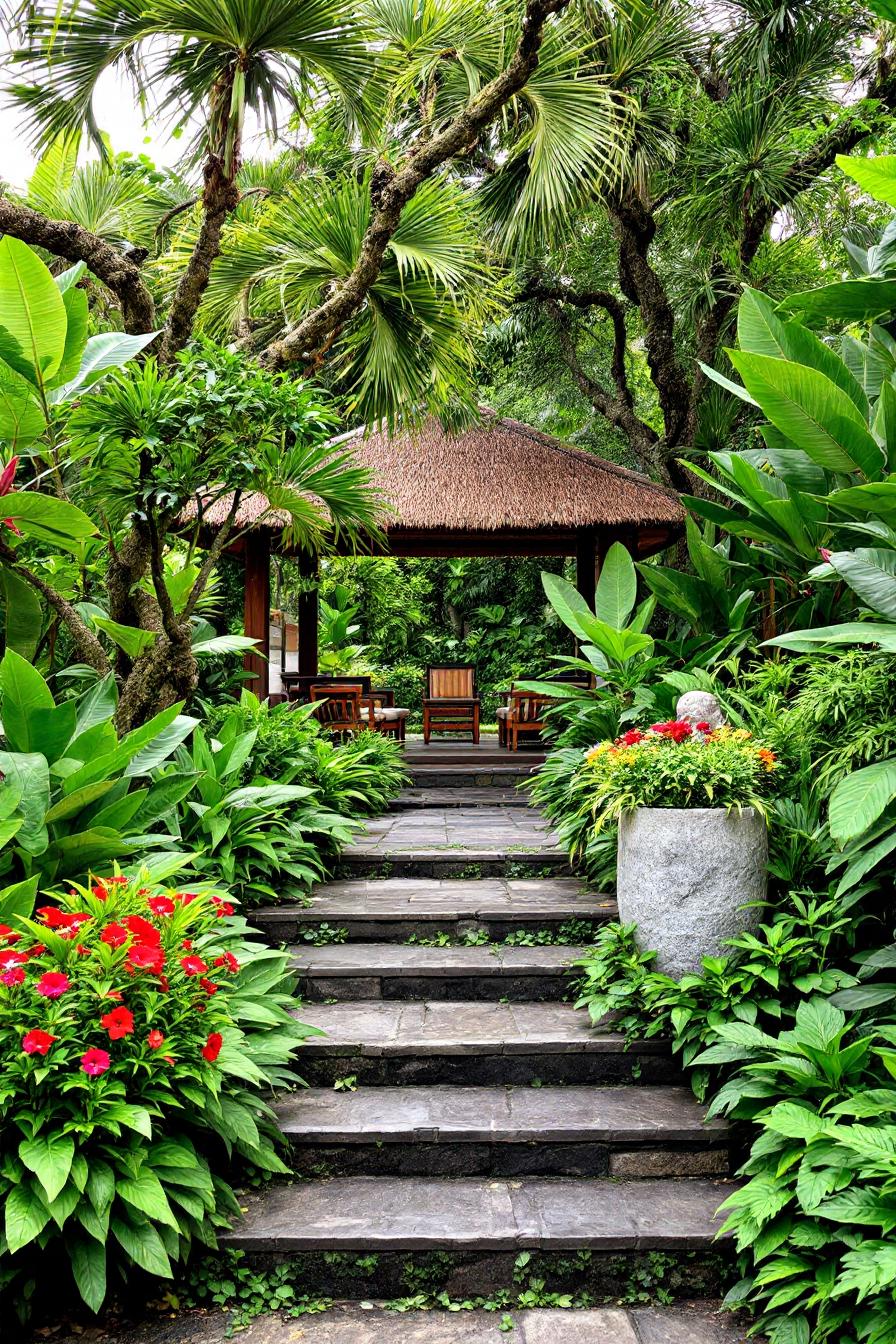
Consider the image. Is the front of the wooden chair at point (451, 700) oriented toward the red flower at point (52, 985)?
yes

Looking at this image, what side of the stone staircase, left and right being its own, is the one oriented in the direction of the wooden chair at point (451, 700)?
back

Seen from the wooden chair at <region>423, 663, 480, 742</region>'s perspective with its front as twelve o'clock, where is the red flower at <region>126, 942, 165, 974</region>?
The red flower is roughly at 12 o'clock from the wooden chair.

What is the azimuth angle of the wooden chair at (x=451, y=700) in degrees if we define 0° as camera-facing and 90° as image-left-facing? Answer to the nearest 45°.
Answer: approximately 0°

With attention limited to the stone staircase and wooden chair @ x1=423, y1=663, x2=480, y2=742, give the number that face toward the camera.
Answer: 2

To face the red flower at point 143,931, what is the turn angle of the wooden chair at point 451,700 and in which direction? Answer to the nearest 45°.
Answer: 0° — it already faces it

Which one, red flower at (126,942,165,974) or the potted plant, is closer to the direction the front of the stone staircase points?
the red flower

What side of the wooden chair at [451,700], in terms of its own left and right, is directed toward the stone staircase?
front

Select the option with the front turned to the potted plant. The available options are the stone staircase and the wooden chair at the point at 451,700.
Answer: the wooden chair

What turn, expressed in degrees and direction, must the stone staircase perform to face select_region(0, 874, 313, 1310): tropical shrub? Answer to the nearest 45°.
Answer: approximately 45° to its right

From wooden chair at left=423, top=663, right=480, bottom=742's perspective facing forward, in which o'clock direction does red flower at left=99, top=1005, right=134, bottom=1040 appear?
The red flower is roughly at 12 o'clock from the wooden chair.
